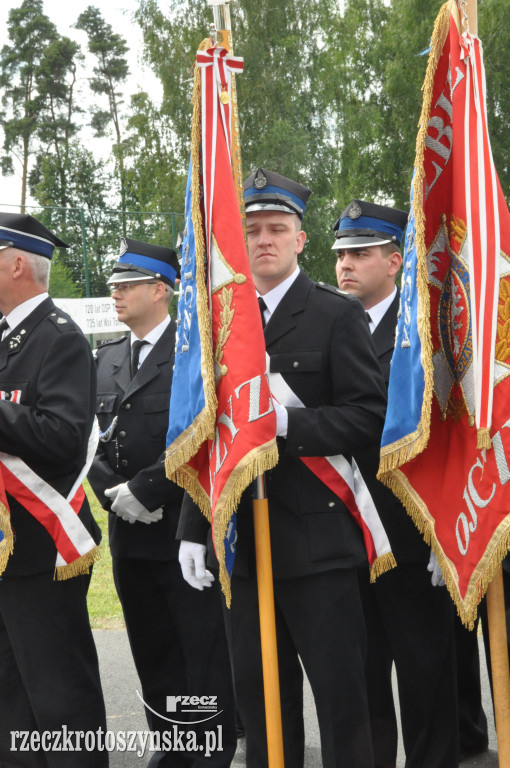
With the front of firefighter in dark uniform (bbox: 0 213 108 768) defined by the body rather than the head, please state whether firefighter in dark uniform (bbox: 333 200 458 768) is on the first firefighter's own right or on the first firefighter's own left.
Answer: on the first firefighter's own left

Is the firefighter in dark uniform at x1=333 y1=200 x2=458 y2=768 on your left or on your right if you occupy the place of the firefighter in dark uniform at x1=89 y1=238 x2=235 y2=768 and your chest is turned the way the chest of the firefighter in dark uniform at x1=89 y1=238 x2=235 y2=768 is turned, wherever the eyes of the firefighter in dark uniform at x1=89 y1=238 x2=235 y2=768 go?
on your left

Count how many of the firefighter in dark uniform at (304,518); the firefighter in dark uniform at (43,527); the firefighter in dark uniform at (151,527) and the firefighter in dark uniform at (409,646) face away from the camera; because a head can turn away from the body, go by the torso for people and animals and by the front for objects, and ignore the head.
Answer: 0

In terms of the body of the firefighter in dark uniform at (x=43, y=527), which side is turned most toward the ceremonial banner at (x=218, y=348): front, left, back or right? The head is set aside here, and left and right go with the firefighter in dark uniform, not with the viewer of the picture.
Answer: left

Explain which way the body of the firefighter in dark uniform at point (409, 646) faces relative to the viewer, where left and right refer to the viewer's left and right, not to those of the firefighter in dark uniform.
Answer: facing the viewer and to the left of the viewer

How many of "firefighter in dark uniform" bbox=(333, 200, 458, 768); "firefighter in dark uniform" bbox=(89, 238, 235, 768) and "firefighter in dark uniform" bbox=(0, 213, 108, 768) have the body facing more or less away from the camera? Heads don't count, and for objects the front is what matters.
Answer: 0

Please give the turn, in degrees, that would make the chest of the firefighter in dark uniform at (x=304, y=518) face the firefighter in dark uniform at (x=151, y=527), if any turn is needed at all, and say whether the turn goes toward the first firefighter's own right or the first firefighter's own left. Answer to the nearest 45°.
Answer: approximately 90° to the first firefighter's own right

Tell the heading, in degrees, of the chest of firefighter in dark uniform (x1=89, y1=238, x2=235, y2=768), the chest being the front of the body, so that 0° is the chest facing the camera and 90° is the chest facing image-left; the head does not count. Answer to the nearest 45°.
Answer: approximately 45°

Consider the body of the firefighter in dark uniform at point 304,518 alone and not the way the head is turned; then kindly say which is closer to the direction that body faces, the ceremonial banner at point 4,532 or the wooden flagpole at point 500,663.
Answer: the ceremonial banner

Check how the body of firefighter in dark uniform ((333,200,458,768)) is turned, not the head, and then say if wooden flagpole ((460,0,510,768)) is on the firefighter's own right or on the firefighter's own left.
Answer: on the firefighter's own left

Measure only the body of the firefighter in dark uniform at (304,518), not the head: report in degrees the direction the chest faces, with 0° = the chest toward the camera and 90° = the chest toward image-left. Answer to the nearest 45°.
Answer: approximately 45°

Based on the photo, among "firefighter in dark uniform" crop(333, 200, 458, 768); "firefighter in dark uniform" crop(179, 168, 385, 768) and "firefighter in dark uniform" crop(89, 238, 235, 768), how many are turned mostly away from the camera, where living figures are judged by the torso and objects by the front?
0

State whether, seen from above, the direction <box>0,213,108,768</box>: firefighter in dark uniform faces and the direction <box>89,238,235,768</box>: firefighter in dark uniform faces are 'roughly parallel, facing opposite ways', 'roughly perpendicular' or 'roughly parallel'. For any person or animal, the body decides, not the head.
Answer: roughly parallel

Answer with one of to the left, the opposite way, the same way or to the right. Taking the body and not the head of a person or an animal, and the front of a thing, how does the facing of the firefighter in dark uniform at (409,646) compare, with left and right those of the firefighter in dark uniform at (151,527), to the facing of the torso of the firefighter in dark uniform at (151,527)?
the same way

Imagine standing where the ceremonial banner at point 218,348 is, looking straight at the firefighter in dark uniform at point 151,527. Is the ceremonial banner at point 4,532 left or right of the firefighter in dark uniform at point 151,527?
left
